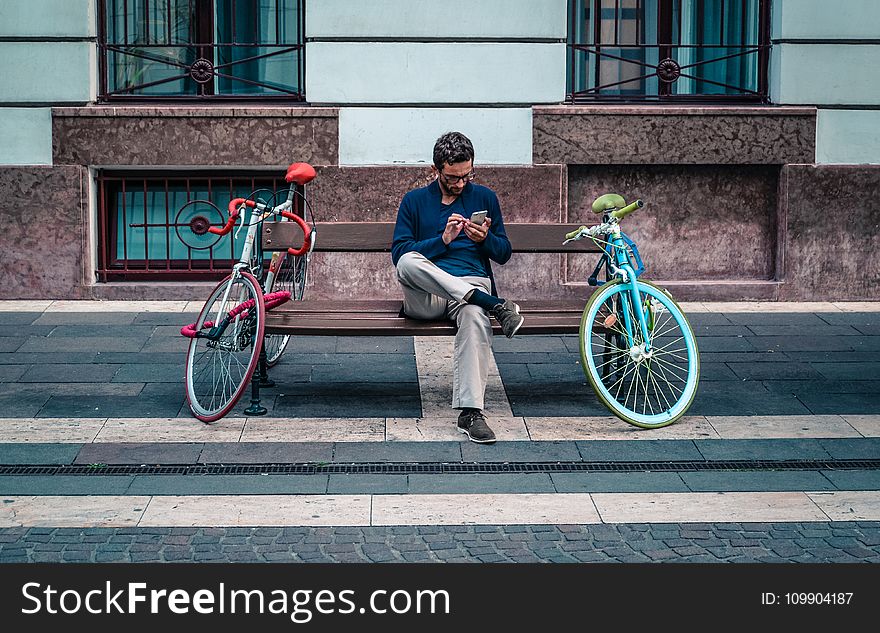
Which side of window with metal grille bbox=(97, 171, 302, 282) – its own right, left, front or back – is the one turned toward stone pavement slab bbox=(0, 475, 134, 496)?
front

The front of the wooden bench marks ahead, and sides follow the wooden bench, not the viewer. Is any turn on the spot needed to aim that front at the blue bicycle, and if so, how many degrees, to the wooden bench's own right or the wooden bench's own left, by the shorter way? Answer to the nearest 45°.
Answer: approximately 90° to the wooden bench's own left

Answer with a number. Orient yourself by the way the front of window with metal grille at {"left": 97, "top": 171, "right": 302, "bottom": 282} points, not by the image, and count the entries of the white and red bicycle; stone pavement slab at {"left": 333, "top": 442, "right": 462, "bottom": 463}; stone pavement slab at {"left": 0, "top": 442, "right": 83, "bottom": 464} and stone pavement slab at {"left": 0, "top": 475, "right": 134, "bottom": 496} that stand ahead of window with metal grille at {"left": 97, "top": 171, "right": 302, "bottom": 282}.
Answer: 4

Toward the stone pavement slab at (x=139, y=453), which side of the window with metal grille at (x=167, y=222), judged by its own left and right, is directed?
front

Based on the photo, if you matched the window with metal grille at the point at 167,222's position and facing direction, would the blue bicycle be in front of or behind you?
in front

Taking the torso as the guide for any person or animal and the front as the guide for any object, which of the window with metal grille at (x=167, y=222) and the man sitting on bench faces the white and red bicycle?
the window with metal grille

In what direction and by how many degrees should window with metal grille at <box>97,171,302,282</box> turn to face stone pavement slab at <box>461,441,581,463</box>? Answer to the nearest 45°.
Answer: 0° — it already faces it

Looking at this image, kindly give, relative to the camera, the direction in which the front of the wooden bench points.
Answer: facing the viewer

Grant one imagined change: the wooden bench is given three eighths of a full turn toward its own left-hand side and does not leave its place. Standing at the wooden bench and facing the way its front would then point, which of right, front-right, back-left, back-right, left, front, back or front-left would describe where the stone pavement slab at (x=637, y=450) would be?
right

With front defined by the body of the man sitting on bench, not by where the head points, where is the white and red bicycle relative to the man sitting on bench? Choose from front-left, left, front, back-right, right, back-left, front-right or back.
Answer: right

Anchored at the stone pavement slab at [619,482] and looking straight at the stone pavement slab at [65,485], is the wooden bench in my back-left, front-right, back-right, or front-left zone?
front-right

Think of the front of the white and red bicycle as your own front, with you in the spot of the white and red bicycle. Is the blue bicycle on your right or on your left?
on your left

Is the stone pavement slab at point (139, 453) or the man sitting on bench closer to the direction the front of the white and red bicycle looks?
the stone pavement slab

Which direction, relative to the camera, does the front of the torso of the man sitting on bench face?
toward the camera
